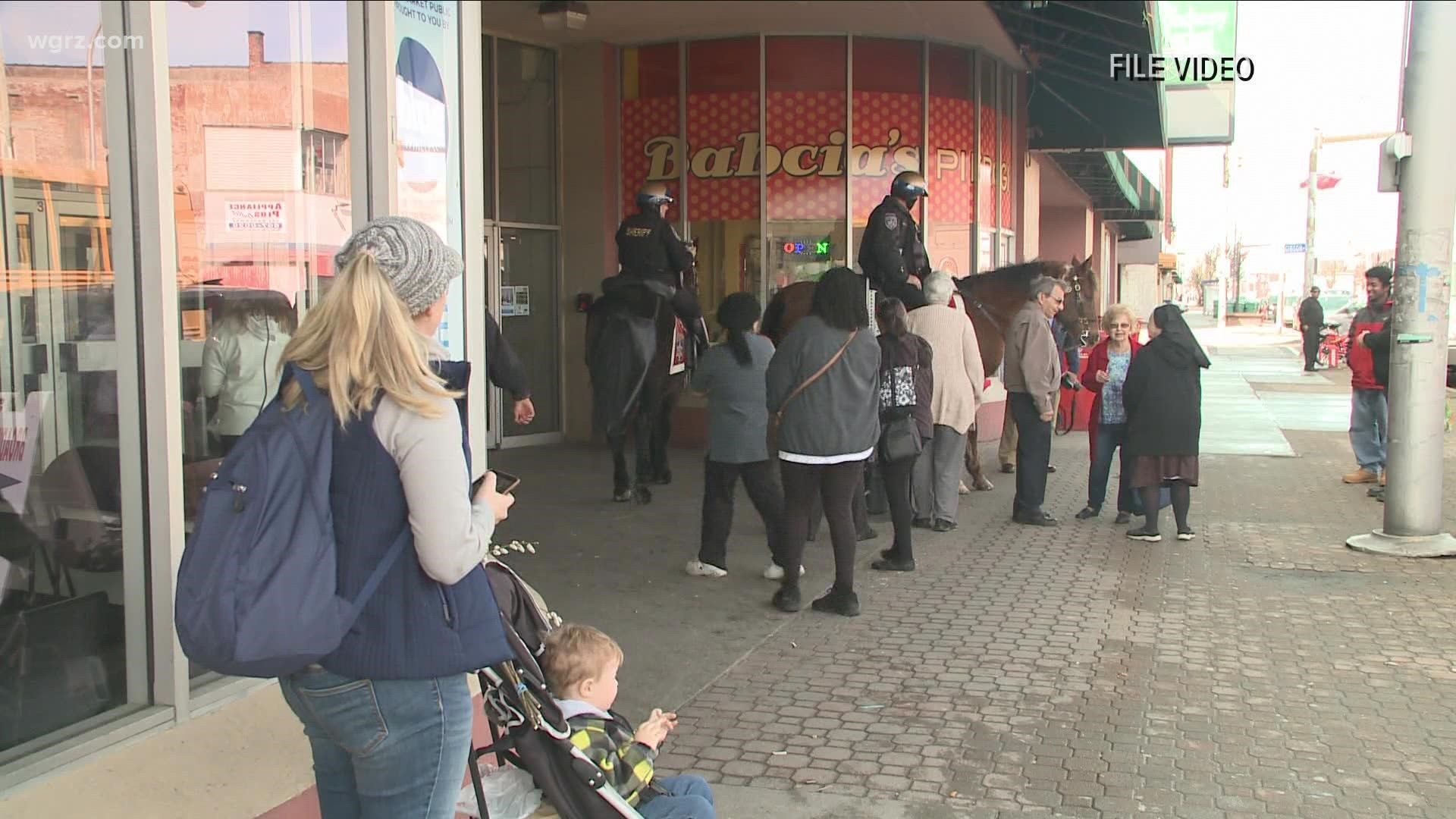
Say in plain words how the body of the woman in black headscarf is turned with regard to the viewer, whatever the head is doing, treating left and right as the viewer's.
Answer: facing away from the viewer and to the left of the viewer

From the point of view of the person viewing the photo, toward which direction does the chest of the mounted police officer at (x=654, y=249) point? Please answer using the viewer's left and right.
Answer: facing away from the viewer and to the right of the viewer

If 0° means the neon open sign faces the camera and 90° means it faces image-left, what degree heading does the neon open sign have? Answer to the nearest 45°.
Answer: approximately 0°

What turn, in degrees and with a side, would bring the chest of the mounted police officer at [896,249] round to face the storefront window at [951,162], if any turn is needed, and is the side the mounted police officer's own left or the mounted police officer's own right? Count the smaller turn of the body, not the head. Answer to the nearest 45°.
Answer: approximately 90° to the mounted police officer's own left

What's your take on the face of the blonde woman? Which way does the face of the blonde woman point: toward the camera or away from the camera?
away from the camera

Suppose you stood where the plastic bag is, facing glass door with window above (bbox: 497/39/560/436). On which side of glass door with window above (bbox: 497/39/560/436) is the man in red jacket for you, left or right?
right

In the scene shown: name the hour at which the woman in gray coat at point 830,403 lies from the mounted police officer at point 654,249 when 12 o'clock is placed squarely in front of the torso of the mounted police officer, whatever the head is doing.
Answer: The woman in gray coat is roughly at 4 o'clock from the mounted police officer.

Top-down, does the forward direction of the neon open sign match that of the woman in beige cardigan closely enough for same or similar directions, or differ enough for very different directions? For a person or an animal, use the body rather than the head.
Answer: very different directions

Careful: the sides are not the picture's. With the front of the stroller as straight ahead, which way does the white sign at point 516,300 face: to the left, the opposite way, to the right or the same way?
to the right
